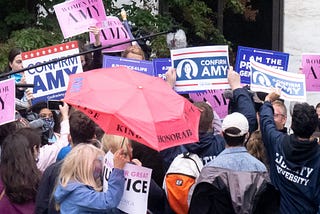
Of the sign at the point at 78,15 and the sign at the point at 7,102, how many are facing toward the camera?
2

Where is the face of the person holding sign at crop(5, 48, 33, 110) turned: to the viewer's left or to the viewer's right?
to the viewer's right
